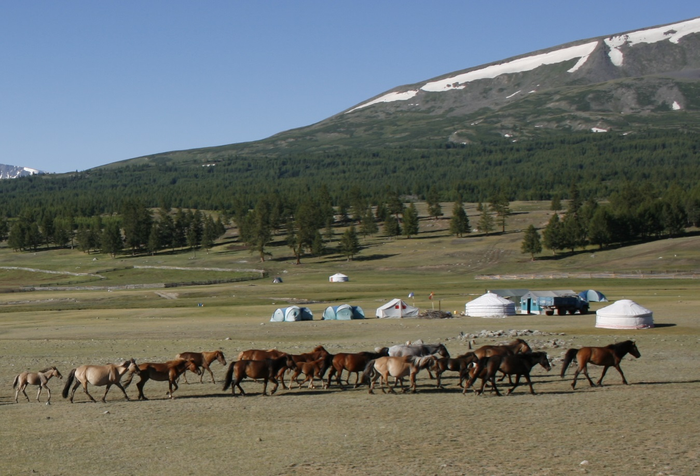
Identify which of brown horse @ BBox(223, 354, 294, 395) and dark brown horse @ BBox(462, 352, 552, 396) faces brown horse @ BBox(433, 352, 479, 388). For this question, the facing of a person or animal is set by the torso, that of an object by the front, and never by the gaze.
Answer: brown horse @ BBox(223, 354, 294, 395)

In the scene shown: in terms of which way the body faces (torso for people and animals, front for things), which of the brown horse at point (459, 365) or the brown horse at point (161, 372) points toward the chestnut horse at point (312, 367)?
the brown horse at point (161, 372)

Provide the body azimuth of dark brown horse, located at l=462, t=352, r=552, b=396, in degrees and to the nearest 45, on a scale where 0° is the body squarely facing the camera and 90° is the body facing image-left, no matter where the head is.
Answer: approximately 270°

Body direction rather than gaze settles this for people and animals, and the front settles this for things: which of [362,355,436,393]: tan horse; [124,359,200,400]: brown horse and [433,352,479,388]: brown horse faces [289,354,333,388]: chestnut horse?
[124,359,200,400]: brown horse

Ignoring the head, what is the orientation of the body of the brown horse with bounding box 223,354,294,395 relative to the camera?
to the viewer's right

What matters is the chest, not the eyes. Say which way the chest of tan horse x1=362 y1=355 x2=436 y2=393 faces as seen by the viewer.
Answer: to the viewer's right

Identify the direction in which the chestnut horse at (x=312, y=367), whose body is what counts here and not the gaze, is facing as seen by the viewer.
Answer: to the viewer's right

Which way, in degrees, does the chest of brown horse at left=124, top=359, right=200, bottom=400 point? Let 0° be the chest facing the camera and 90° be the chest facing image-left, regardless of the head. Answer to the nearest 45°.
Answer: approximately 270°

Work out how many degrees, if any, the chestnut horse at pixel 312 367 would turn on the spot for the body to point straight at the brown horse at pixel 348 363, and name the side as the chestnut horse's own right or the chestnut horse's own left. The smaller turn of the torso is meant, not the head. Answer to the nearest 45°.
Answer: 0° — it already faces it

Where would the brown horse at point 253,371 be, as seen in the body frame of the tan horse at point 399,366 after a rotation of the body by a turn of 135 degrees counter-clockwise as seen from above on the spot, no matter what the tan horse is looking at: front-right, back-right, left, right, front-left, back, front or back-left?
front-left

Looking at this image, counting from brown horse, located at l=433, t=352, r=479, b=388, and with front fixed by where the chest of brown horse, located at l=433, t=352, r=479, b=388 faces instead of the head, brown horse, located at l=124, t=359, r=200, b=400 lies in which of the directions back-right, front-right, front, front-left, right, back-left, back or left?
back

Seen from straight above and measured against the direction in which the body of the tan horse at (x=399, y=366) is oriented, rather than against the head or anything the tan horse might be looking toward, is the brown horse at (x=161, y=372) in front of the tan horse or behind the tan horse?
behind

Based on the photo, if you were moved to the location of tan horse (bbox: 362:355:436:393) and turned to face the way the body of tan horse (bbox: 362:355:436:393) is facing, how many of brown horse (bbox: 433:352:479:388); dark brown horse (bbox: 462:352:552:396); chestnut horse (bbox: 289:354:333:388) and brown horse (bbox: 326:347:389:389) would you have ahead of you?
2
